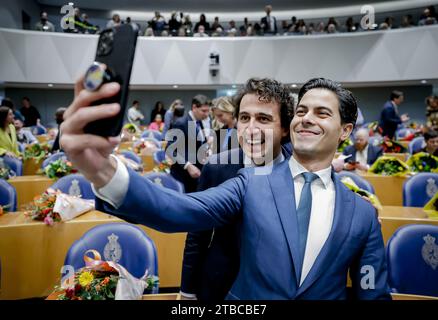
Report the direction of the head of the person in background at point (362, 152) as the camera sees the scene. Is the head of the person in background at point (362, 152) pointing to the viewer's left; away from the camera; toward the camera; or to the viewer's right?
toward the camera

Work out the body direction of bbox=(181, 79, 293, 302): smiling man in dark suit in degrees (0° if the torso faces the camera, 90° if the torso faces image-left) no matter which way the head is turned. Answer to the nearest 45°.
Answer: approximately 45°

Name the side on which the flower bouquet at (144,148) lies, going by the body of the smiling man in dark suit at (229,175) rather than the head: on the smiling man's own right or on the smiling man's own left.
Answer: on the smiling man's own right

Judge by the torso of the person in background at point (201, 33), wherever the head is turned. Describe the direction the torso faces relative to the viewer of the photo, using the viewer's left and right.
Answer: facing the viewer

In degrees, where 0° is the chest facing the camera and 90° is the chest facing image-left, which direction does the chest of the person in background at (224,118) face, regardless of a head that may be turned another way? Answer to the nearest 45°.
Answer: approximately 45°

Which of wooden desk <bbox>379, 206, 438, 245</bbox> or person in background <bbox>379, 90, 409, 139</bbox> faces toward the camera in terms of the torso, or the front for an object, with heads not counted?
the wooden desk

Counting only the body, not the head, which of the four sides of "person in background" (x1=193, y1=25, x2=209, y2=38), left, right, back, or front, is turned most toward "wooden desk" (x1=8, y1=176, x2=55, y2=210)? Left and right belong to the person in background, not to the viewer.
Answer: front

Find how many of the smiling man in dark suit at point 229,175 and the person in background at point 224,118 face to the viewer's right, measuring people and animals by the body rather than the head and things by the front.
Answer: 0

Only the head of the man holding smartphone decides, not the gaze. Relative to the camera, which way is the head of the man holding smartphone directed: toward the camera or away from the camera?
toward the camera

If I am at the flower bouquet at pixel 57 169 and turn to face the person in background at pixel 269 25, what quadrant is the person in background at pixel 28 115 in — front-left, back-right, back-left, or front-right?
front-left
